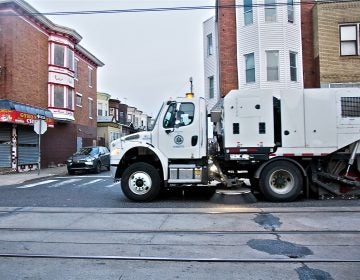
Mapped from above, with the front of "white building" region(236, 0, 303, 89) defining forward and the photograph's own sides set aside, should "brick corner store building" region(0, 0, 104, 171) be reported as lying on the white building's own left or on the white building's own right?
on the white building's own right

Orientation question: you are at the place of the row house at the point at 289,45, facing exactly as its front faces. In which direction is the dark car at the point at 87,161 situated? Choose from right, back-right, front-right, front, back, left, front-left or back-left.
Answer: right

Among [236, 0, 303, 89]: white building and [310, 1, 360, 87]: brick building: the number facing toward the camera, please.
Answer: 2

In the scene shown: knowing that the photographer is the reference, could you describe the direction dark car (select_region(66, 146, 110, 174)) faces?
facing the viewer and to the left of the viewer

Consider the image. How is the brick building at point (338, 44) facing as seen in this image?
toward the camera

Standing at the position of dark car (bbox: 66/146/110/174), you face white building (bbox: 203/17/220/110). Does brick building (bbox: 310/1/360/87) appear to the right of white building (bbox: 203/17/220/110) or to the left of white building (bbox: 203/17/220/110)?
right

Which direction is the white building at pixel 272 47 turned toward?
toward the camera

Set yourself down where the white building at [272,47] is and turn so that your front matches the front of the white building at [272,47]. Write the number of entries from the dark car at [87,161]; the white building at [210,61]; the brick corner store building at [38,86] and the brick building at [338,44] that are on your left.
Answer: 1

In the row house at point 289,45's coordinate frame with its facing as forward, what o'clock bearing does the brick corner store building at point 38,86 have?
the brick corner store building at point 38,86 is roughly at 3 o'clock from the row house at point 289,45.
